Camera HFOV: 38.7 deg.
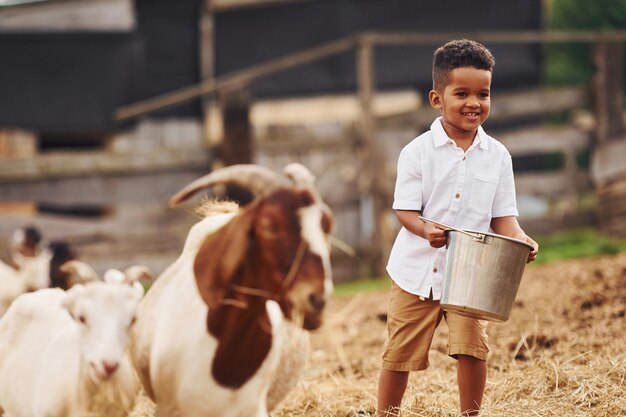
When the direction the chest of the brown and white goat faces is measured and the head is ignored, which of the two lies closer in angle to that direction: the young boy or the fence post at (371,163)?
the young boy

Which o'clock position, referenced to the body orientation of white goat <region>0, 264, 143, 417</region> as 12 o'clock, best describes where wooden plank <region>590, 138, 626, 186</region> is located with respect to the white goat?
The wooden plank is roughly at 9 o'clock from the white goat.

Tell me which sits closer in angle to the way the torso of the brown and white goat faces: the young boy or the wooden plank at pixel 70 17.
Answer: the young boy

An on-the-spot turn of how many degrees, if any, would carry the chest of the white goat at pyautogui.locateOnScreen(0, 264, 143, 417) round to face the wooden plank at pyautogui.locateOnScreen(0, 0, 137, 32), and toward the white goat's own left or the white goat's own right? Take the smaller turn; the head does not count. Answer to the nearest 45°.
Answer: approximately 135° to the white goat's own left

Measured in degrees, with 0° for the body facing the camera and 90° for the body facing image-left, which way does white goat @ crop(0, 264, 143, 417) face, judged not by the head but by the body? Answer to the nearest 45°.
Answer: approximately 315°

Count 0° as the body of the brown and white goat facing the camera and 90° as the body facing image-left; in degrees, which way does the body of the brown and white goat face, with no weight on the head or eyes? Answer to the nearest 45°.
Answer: approximately 315°

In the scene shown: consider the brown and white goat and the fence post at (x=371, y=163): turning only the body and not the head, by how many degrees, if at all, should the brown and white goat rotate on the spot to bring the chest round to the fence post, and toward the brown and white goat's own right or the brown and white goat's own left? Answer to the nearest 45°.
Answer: approximately 135° to the brown and white goat's own left
